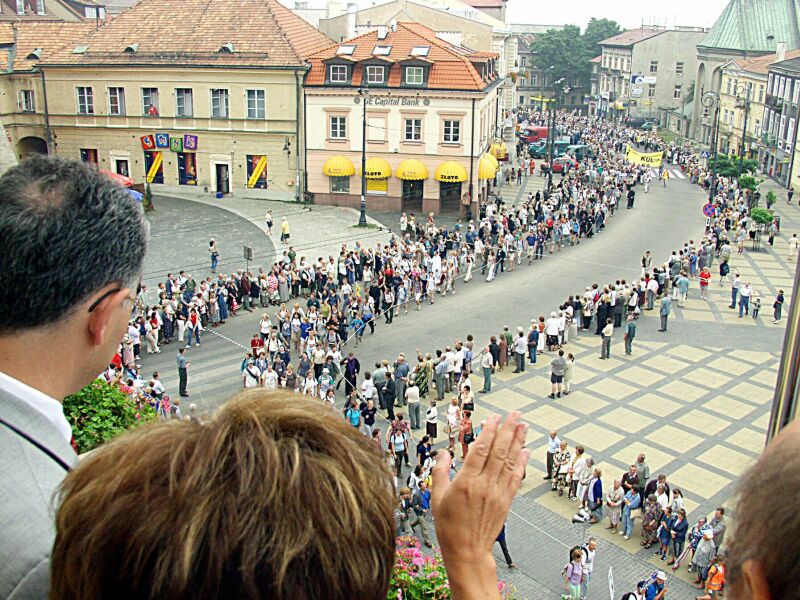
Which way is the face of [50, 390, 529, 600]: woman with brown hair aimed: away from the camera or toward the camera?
away from the camera

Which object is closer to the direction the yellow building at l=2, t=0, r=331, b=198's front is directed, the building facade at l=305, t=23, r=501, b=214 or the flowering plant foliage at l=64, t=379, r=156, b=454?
the flowering plant foliage

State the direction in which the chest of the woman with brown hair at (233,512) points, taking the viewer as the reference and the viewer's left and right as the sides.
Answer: facing away from the viewer

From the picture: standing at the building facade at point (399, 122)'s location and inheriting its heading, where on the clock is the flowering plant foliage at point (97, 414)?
The flowering plant foliage is roughly at 12 o'clock from the building facade.

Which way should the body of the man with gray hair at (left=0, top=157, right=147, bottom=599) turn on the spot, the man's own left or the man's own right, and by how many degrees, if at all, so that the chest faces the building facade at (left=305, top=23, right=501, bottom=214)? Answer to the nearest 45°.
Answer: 0° — they already face it

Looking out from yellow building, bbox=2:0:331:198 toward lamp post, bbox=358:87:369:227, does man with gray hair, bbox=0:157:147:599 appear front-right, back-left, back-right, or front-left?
front-right

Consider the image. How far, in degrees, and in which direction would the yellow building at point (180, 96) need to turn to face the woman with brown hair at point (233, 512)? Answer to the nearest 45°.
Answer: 0° — it already faces them

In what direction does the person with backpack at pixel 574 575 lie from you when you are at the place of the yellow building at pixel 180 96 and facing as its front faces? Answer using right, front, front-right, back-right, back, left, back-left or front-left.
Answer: front

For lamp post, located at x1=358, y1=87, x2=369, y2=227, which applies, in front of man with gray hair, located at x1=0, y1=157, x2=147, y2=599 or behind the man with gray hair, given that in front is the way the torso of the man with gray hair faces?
in front

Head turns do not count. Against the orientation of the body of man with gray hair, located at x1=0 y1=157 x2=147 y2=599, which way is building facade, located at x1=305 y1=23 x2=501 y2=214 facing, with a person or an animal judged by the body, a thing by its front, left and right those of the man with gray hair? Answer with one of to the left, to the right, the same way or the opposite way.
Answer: the opposite way

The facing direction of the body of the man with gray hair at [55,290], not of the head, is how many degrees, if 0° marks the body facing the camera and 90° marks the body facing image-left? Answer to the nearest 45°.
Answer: approximately 225°

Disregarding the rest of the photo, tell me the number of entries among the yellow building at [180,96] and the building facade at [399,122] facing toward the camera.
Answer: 2

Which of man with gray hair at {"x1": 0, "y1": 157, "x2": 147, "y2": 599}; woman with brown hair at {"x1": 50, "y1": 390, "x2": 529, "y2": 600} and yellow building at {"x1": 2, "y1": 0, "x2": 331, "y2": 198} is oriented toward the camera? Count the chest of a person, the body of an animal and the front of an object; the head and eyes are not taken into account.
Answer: the yellow building

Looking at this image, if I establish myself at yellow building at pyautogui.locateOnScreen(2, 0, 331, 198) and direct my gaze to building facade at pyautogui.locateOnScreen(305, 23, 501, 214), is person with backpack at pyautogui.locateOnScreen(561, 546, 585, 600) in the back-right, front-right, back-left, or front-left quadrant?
front-right

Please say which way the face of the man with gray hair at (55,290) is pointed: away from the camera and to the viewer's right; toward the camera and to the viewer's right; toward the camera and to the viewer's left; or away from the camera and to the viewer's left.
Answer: away from the camera and to the viewer's right

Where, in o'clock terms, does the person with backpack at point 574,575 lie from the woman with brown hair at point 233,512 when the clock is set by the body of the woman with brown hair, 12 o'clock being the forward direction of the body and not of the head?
The person with backpack is roughly at 1 o'clock from the woman with brown hair.

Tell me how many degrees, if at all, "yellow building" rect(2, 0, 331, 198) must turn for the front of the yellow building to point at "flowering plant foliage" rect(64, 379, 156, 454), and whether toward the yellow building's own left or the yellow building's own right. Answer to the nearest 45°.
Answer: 0° — it already faces it

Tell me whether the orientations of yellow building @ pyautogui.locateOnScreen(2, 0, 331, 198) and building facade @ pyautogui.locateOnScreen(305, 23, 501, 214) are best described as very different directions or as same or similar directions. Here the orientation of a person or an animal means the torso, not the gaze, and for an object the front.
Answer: same or similar directions

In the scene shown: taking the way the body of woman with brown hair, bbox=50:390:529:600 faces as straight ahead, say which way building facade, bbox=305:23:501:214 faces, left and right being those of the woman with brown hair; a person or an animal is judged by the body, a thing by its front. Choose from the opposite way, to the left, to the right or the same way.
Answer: the opposite way

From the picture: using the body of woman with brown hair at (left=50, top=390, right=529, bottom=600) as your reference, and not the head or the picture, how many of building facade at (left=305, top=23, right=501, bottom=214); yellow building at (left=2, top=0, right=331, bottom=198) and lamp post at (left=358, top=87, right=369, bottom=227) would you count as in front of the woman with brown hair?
3

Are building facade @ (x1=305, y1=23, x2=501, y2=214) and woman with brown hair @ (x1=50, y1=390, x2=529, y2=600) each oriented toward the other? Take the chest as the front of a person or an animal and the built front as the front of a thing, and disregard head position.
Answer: yes

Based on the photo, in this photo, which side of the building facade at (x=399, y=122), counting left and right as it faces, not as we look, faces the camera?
front
